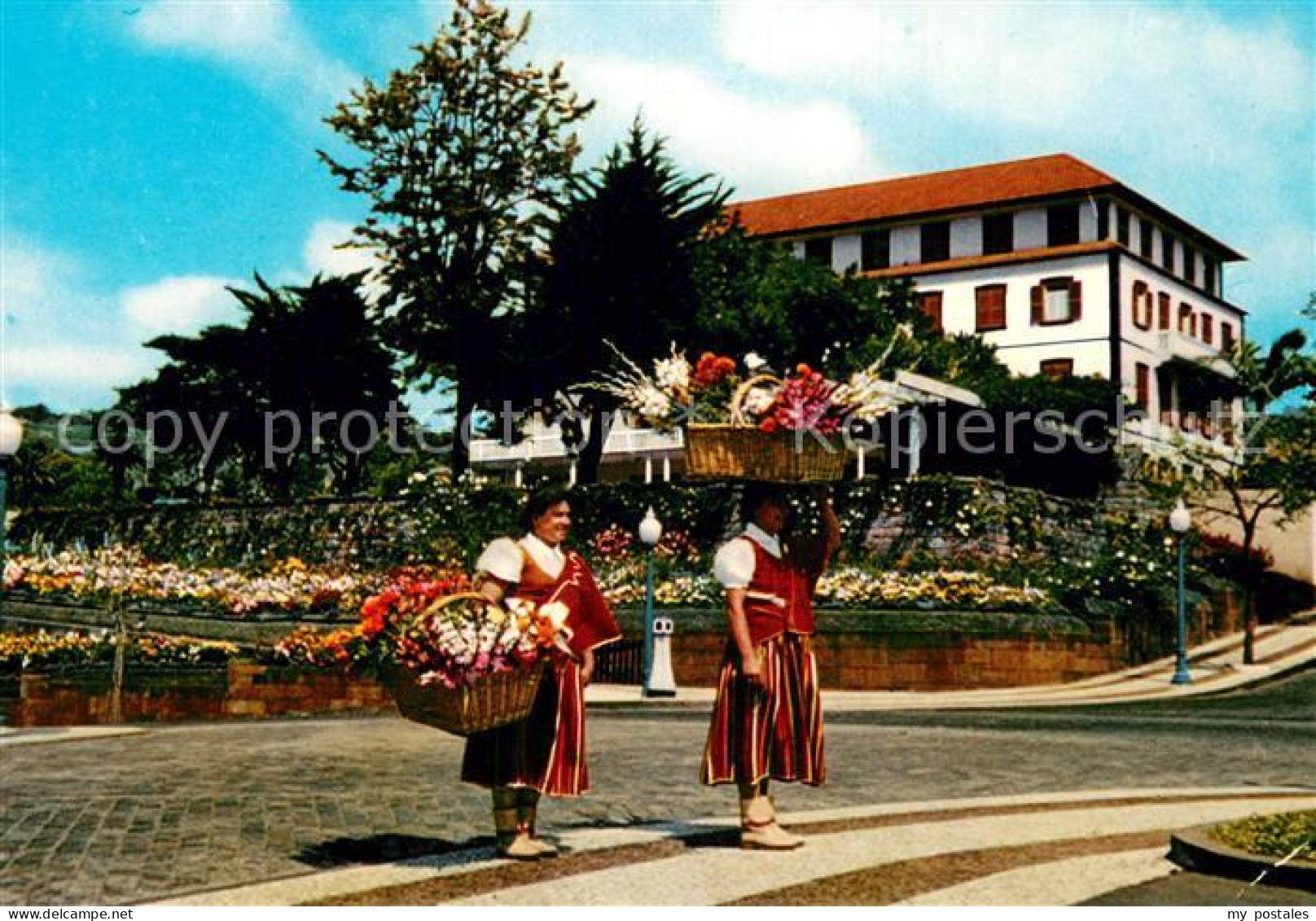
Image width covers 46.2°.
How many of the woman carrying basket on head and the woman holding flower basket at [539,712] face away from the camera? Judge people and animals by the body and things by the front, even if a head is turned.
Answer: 0

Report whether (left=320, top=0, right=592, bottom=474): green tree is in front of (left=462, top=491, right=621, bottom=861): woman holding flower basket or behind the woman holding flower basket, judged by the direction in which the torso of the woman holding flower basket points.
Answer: behind

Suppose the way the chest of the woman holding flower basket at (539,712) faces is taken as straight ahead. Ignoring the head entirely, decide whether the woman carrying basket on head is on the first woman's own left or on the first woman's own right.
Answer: on the first woman's own left

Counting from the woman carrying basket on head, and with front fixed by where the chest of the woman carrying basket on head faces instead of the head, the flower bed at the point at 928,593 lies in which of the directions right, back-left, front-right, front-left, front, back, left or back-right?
back-left

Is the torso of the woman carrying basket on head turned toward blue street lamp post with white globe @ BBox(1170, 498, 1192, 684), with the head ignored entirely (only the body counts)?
no

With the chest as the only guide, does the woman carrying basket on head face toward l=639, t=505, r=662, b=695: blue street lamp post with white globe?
no

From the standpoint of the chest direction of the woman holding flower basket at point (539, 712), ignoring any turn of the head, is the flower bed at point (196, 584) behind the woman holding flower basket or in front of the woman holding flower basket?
behind

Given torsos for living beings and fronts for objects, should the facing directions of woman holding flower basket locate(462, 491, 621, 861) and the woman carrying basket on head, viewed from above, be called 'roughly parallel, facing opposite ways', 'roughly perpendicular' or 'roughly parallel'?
roughly parallel

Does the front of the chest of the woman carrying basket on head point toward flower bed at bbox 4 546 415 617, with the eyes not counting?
no

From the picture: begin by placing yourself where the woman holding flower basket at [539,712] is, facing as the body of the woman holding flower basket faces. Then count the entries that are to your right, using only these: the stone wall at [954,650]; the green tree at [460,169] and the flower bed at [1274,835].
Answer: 0

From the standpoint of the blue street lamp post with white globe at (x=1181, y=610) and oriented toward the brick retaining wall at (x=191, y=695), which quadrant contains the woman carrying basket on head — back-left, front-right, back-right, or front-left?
front-left

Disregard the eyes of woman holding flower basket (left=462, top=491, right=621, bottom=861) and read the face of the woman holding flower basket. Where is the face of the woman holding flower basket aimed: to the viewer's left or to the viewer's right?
to the viewer's right

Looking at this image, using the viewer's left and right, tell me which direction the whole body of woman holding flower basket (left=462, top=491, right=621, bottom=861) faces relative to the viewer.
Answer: facing the viewer and to the right of the viewer

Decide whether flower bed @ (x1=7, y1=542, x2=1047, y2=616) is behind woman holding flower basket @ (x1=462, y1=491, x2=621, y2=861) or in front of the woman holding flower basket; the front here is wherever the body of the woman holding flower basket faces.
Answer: behind

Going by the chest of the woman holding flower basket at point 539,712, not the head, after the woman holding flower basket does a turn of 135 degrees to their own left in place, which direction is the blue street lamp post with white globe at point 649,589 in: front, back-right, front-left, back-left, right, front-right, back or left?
front
